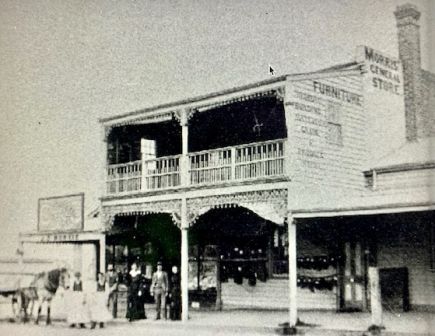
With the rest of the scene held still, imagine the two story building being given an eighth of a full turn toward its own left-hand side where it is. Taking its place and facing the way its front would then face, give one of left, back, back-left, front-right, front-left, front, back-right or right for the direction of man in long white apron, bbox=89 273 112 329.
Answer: right

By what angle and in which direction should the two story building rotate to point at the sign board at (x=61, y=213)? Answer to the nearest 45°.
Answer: approximately 90° to its right

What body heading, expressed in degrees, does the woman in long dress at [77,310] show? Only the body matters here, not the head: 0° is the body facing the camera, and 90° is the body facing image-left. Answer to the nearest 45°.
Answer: approximately 0°

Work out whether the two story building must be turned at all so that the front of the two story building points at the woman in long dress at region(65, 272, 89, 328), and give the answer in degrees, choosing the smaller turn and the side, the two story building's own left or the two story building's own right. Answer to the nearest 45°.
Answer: approximately 45° to the two story building's own right

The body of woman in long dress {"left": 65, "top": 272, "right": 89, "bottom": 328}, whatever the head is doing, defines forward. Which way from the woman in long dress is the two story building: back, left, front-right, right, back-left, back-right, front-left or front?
left

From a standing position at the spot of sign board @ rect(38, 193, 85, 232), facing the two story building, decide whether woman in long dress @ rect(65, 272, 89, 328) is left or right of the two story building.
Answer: right

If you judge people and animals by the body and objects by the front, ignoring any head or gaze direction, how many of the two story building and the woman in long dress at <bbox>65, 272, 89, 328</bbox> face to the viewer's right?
0
